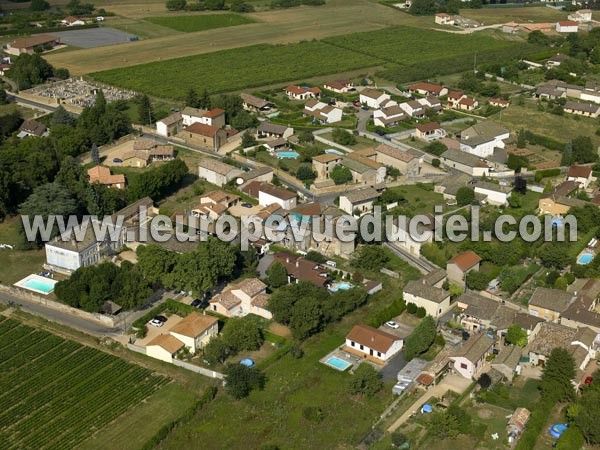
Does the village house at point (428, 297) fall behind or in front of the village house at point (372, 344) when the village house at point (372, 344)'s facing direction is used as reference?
behind

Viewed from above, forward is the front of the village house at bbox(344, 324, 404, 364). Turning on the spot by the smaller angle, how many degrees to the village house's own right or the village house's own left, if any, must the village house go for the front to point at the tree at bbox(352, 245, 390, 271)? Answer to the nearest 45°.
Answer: approximately 135° to the village house's own right

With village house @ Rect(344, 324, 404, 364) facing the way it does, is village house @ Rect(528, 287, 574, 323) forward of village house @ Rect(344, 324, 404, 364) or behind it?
behind

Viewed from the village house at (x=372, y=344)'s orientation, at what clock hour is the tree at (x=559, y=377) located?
The tree is roughly at 8 o'clock from the village house.

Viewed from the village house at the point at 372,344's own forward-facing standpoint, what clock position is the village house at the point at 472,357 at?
the village house at the point at 472,357 is roughly at 8 o'clock from the village house at the point at 372,344.

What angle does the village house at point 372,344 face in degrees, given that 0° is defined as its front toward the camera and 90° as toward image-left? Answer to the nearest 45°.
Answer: approximately 45°

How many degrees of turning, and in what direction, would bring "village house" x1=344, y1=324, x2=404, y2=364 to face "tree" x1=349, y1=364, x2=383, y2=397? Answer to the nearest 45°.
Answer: approximately 45° to its left

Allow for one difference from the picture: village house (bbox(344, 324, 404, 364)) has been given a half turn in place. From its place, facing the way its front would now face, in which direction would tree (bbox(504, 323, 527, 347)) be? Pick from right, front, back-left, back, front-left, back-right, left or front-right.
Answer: front-right

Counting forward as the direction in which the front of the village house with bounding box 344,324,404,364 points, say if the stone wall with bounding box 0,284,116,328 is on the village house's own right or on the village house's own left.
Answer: on the village house's own right

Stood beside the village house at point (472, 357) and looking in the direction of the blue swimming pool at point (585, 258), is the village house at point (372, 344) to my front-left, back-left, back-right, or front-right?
back-left

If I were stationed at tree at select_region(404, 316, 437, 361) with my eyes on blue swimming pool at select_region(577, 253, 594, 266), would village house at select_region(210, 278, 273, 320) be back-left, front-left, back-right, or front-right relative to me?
back-left

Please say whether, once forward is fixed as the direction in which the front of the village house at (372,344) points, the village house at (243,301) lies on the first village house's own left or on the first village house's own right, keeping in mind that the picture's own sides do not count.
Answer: on the first village house's own right

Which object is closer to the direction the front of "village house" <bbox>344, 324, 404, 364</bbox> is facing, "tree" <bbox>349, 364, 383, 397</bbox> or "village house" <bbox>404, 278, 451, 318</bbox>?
the tree
